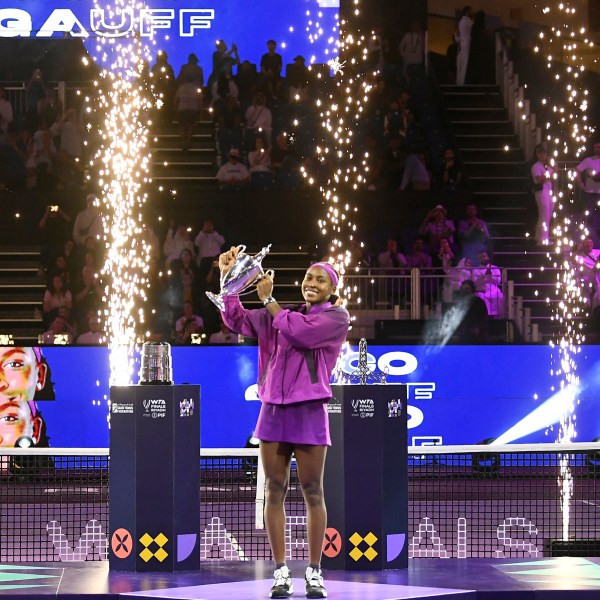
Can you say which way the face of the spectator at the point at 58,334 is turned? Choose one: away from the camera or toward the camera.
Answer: toward the camera

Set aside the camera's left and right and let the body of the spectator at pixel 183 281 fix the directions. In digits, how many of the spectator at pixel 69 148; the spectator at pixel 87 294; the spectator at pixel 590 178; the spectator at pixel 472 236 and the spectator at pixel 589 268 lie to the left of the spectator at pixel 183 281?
3

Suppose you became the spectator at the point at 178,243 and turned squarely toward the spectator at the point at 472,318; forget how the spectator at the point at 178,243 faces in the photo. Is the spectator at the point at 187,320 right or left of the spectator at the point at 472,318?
right

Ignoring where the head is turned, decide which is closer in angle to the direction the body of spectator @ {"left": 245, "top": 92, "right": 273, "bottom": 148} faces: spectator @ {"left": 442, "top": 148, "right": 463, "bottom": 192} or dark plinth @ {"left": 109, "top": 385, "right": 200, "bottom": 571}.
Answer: the dark plinth

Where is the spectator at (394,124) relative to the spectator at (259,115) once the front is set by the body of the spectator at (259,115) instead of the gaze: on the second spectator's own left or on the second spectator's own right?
on the second spectator's own left

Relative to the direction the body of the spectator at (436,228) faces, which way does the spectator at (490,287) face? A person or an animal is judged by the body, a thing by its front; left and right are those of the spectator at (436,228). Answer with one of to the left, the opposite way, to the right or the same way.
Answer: the same way

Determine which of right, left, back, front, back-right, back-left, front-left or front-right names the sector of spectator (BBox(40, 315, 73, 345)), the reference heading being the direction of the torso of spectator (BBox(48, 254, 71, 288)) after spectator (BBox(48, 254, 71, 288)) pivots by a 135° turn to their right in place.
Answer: back-left

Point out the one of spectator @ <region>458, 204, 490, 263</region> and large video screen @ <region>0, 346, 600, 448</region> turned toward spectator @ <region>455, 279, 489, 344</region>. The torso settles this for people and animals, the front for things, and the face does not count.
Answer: spectator @ <region>458, 204, 490, 263</region>

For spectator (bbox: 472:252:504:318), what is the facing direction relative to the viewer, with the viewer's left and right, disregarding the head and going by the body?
facing the viewer

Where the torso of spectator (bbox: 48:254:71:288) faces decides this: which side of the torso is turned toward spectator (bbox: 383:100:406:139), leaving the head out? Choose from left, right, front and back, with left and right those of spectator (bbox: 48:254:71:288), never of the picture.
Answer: left

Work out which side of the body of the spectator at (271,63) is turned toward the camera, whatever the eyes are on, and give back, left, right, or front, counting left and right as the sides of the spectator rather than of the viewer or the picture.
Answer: front

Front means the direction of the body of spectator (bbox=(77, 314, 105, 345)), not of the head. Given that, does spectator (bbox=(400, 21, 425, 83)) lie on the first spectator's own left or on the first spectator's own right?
on the first spectator's own left

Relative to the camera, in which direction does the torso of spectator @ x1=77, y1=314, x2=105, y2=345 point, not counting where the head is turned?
toward the camera

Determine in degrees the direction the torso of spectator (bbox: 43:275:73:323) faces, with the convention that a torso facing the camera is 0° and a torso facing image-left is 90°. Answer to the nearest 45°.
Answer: approximately 0°

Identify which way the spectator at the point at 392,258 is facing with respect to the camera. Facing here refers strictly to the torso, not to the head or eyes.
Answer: toward the camera

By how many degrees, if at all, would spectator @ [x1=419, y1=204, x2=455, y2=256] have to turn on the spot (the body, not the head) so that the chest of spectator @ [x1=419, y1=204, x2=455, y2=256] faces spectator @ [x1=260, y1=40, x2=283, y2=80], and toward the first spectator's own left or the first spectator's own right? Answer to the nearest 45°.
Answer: approximately 135° to the first spectator's own right

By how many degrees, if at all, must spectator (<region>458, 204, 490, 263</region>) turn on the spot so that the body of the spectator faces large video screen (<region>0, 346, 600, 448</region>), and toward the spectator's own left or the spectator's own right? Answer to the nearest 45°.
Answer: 0° — they already face it

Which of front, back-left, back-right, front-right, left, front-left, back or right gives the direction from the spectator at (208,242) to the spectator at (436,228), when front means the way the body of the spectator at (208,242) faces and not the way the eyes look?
left

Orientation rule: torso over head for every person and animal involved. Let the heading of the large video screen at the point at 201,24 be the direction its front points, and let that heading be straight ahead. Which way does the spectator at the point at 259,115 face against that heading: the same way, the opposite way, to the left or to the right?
the same way

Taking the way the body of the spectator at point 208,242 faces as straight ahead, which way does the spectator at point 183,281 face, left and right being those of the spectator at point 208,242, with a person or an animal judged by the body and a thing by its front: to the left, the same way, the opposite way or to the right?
the same way
